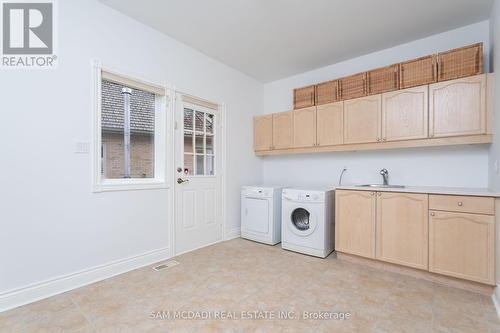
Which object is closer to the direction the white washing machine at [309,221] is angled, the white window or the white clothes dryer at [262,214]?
the white window

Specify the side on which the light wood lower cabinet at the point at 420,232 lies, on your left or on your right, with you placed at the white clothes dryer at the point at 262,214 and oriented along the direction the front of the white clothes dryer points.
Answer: on your left

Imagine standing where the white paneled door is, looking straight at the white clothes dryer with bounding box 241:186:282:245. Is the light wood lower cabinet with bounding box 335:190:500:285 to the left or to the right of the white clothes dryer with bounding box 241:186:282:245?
right

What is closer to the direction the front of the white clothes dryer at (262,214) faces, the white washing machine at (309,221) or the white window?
the white window

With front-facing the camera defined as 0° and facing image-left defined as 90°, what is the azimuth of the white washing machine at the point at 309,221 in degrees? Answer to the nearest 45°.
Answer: approximately 45°

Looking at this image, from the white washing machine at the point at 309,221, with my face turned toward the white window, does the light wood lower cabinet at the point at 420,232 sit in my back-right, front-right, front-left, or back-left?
back-left

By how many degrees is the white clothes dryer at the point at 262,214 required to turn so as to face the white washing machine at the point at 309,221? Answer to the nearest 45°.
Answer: approximately 90° to its left
